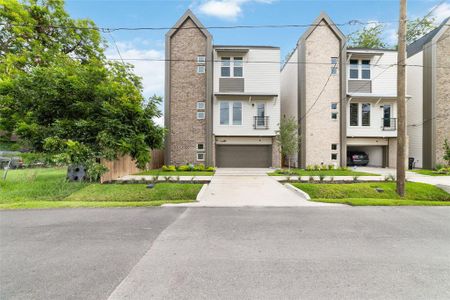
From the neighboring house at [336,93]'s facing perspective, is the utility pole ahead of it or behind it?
ahead

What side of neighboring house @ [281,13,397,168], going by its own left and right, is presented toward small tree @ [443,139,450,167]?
left

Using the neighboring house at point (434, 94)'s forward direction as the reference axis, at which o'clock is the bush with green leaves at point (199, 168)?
The bush with green leaves is roughly at 3 o'clock from the neighboring house.

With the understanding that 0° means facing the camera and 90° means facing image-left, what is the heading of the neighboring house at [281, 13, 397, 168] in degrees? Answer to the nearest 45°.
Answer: approximately 0°

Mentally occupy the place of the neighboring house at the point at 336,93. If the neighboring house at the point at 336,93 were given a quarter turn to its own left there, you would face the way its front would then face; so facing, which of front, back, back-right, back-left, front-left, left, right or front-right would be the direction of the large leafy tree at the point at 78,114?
back-right

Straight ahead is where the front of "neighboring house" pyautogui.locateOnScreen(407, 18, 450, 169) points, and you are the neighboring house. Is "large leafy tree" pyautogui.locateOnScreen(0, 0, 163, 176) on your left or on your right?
on your right

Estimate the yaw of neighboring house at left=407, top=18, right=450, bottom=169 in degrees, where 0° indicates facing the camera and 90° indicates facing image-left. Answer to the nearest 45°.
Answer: approximately 315°
